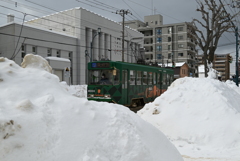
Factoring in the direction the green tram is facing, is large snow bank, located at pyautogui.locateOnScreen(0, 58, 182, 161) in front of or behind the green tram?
in front

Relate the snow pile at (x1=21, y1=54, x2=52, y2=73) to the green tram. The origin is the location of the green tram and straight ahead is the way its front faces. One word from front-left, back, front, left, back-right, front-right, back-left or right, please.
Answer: front-left

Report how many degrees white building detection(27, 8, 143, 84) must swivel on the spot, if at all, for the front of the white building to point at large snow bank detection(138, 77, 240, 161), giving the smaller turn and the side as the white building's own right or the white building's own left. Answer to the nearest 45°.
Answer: approximately 45° to the white building's own right

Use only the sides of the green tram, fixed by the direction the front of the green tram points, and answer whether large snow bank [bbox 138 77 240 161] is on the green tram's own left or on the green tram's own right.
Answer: on the green tram's own left

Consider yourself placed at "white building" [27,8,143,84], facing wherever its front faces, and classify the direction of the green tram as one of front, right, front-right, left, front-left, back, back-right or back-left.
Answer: front-right

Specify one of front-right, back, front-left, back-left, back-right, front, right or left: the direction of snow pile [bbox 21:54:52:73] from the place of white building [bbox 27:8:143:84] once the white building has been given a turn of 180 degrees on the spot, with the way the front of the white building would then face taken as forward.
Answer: back-left

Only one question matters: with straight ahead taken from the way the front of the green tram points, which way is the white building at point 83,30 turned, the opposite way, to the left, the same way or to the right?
to the left

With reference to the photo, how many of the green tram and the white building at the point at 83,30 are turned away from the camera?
0

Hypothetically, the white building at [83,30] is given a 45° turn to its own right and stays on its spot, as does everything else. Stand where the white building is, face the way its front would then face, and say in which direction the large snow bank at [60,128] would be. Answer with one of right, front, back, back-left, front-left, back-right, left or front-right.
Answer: front

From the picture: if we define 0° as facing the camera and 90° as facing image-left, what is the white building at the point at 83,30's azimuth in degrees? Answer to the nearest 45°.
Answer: approximately 315°

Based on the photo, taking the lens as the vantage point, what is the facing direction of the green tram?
facing the viewer and to the left of the viewer
